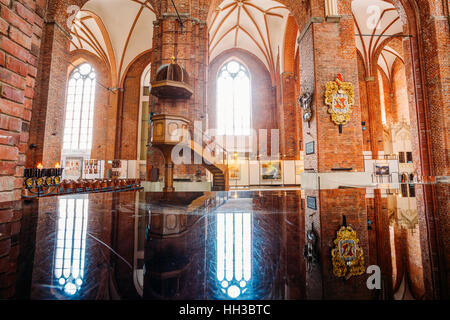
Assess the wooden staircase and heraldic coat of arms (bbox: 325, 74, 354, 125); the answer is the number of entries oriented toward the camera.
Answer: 2

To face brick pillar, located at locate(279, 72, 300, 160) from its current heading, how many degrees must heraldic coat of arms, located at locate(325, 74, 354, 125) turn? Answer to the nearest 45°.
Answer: approximately 135° to its right

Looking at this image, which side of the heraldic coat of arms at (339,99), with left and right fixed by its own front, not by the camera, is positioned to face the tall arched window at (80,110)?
right

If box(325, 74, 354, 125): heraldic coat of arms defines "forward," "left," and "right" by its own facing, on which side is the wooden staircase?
on its right

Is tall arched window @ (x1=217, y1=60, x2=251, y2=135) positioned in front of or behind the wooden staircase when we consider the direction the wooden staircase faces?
behind

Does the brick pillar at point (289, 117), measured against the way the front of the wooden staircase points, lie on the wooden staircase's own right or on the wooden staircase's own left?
on the wooden staircase's own left
